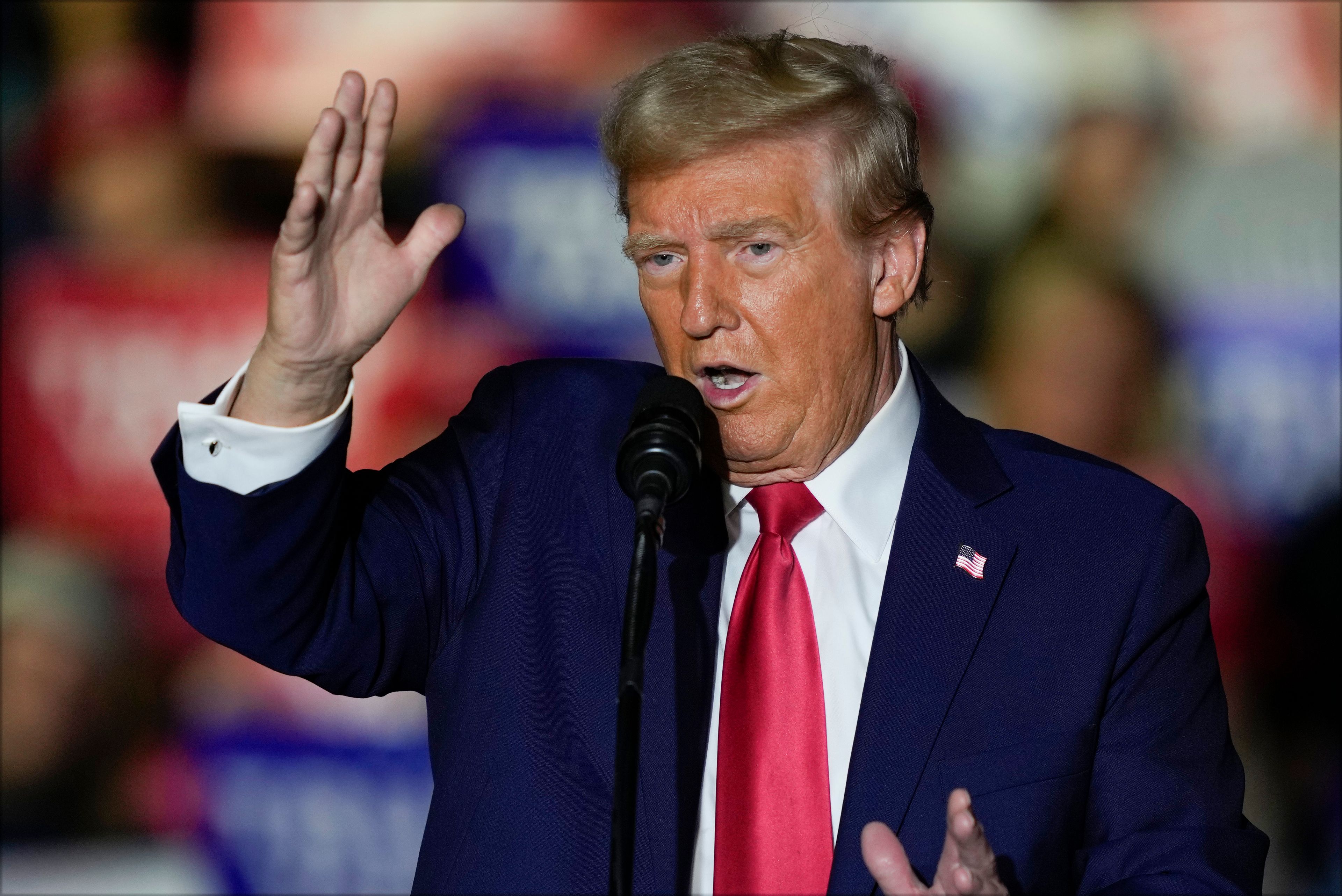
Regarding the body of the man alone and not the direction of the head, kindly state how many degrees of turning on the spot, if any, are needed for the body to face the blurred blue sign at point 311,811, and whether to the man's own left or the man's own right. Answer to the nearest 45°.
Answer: approximately 90° to the man's own right

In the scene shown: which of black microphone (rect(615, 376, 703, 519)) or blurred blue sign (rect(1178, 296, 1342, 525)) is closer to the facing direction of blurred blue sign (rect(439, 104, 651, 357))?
the black microphone

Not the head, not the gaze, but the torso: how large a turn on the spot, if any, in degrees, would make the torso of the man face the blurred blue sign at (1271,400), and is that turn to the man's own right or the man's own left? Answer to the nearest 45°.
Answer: approximately 180°

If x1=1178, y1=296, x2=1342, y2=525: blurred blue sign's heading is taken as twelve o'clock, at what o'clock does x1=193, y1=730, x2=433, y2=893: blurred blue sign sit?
x1=193, y1=730, x2=433, y2=893: blurred blue sign is roughly at 2 o'clock from x1=1178, y1=296, x2=1342, y2=525: blurred blue sign.

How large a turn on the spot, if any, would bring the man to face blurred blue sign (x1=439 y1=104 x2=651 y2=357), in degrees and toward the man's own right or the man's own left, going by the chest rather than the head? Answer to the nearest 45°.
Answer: approximately 135° to the man's own right

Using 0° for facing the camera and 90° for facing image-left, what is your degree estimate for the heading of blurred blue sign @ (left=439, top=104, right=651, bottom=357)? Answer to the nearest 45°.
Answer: approximately 0°

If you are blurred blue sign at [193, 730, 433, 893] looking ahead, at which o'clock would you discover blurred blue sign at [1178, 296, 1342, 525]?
blurred blue sign at [1178, 296, 1342, 525] is roughly at 9 o'clock from blurred blue sign at [193, 730, 433, 893].
